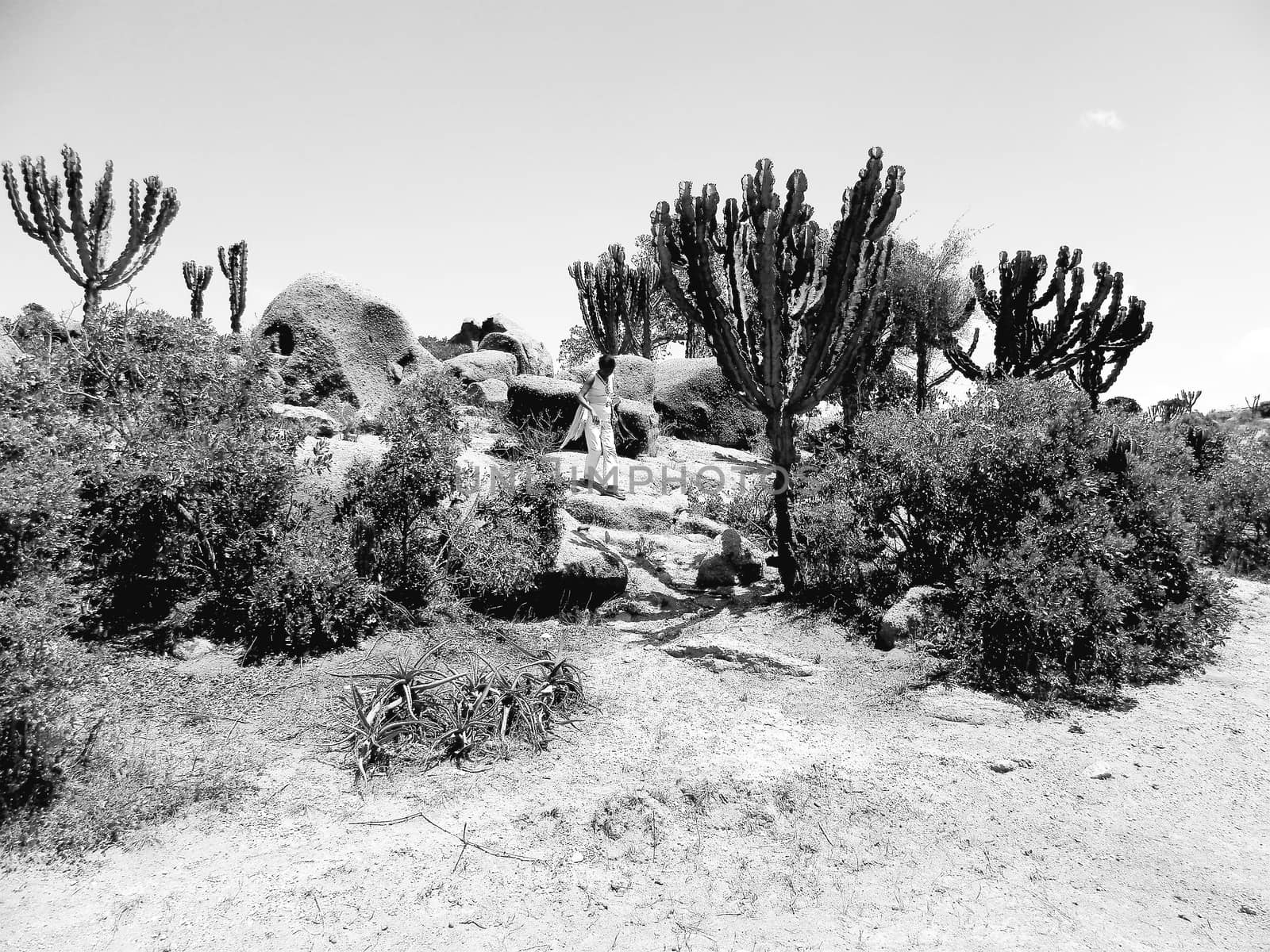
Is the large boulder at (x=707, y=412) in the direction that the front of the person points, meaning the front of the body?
no

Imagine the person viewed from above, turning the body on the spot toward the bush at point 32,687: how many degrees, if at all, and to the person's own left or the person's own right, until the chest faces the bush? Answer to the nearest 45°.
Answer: approximately 90° to the person's own right

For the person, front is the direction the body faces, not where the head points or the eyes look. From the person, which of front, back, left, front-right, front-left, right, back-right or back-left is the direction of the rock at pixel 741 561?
front

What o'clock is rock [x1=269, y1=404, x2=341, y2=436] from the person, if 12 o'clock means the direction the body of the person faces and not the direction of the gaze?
The rock is roughly at 4 o'clock from the person.

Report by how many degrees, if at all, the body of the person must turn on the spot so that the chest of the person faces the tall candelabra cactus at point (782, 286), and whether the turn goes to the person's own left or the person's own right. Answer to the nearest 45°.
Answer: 0° — they already face it

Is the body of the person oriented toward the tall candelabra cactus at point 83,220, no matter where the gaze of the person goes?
no

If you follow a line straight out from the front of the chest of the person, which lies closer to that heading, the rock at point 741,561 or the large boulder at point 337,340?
the rock

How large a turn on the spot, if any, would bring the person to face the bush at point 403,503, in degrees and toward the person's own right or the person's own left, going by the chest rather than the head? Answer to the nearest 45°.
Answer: approximately 90° to the person's own right

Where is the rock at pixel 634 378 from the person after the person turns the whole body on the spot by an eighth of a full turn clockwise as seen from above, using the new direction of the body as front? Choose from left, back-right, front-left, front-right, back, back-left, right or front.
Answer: back

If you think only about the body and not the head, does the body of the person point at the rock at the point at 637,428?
no

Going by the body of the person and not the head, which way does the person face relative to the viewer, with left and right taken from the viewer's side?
facing the viewer and to the right of the viewer

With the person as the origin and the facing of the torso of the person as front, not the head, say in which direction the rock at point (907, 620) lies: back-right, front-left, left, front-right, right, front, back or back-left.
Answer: front

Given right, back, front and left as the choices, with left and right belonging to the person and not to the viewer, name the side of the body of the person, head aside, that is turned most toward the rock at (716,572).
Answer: front

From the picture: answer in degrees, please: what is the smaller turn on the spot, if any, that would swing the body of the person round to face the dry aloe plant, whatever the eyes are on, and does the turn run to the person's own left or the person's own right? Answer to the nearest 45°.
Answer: approximately 45° to the person's own right

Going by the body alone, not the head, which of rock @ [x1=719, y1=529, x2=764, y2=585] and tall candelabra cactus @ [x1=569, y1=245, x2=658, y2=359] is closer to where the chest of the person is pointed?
the rock

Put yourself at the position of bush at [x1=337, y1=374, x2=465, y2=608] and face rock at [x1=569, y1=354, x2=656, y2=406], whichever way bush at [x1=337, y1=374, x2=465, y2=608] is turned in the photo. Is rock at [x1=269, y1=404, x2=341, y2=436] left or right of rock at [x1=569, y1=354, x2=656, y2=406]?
left
